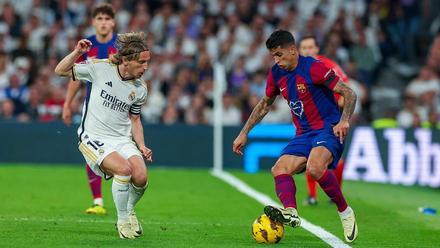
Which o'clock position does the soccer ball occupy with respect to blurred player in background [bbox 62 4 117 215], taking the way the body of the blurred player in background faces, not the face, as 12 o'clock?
The soccer ball is roughly at 11 o'clock from the blurred player in background.

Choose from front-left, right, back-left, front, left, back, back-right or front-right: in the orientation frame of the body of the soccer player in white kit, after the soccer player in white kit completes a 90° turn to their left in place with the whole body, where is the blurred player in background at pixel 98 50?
front-left

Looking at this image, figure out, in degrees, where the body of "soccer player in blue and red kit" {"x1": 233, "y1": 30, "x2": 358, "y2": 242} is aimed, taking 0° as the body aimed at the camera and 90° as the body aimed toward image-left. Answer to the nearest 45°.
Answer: approximately 45°

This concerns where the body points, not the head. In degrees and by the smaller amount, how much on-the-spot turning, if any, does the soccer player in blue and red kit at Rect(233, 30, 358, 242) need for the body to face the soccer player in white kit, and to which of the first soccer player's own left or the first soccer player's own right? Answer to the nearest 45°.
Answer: approximately 45° to the first soccer player's own right

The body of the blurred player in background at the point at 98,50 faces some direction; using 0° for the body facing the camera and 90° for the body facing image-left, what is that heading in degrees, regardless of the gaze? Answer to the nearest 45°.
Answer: approximately 0°
